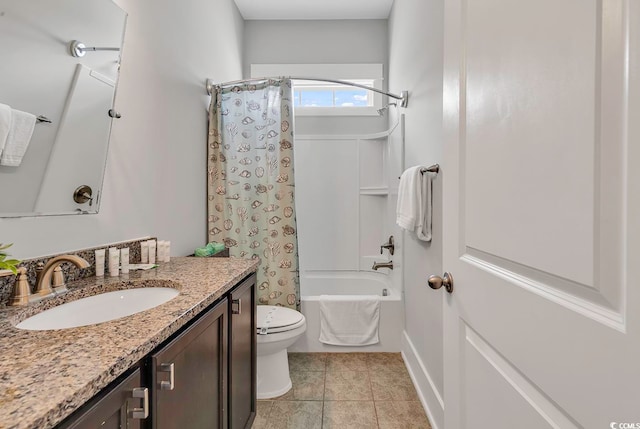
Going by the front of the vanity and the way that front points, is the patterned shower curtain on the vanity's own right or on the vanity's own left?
on the vanity's own left

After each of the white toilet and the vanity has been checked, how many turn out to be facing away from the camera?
0

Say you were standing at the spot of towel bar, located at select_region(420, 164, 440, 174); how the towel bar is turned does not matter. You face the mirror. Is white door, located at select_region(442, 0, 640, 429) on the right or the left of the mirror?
left

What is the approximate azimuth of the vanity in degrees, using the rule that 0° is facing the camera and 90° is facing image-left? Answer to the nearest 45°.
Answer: approximately 315°

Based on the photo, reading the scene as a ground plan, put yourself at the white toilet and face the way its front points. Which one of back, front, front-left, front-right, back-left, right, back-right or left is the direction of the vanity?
right

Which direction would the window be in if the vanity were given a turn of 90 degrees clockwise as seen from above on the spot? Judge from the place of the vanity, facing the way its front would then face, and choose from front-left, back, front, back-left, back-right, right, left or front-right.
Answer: back
